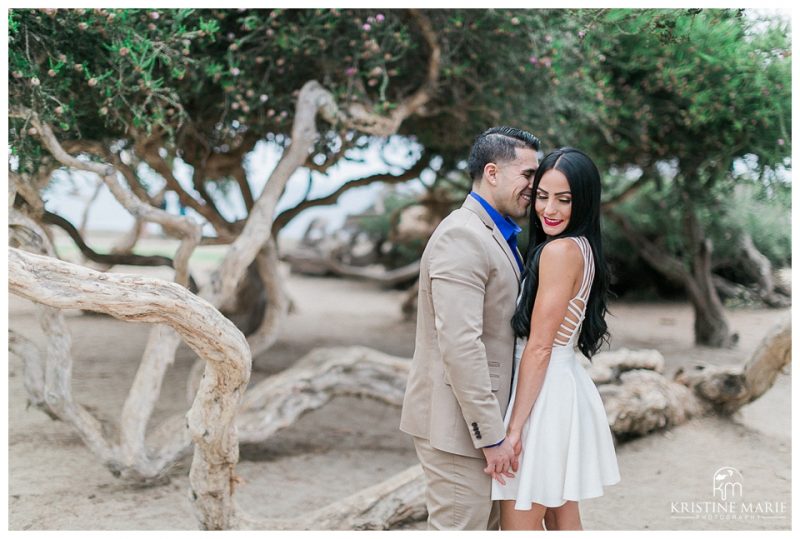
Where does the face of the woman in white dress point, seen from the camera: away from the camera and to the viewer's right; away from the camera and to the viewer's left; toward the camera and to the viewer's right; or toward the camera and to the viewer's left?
toward the camera and to the viewer's left

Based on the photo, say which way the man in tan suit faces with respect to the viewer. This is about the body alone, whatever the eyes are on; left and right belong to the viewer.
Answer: facing to the right of the viewer
